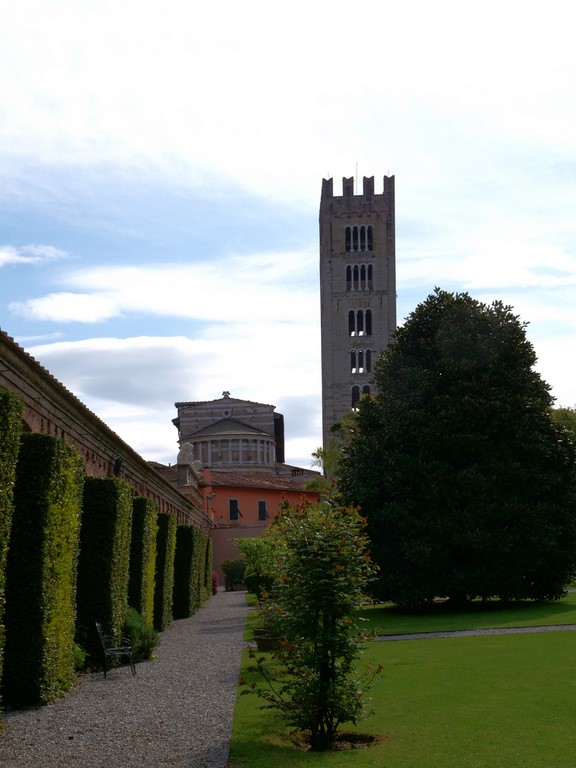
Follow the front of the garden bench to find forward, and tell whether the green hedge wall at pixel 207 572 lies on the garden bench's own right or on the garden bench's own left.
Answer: on the garden bench's own left

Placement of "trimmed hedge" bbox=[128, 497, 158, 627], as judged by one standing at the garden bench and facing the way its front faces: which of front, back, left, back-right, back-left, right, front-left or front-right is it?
left

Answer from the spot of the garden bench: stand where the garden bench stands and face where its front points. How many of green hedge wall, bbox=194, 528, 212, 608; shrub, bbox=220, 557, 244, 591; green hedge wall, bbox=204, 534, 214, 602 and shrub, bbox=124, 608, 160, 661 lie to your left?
4

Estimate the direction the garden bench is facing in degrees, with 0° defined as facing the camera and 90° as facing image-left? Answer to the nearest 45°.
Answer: approximately 270°

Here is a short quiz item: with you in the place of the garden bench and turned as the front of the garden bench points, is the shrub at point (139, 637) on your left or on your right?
on your left

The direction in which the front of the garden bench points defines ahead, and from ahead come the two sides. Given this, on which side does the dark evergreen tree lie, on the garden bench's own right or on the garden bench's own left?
on the garden bench's own left

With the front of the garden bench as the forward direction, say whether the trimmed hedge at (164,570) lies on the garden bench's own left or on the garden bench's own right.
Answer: on the garden bench's own left

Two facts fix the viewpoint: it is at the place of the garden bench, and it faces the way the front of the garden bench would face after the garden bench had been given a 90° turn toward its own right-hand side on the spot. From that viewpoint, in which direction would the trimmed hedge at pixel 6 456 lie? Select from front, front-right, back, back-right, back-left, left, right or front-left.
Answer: front

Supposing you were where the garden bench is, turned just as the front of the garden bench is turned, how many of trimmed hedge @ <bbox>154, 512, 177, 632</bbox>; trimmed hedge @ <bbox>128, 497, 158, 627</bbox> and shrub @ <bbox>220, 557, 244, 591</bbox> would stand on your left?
3

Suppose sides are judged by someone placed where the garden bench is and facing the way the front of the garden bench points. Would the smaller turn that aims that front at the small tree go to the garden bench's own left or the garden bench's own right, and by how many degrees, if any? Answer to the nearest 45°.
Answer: approximately 90° to the garden bench's own right
